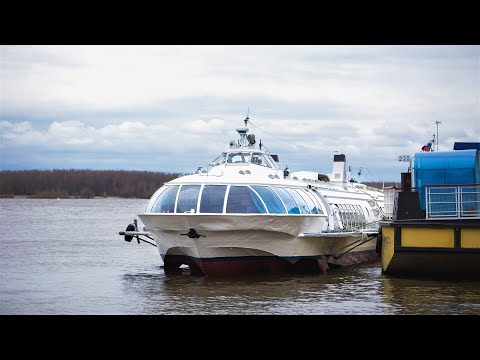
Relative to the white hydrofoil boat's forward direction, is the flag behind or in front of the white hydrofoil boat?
behind

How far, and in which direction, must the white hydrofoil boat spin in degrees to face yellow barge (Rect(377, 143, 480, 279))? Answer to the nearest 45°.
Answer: approximately 135° to its left

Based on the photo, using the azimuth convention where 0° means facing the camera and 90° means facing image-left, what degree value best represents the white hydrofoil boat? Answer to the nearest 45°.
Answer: approximately 45°
